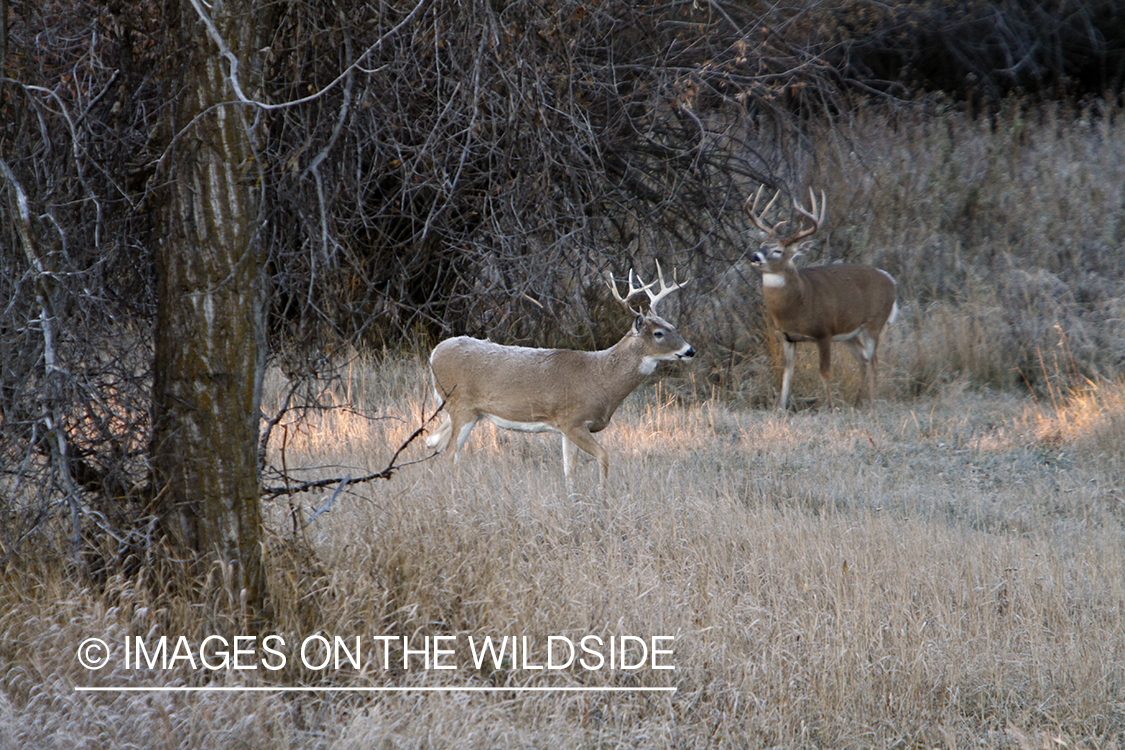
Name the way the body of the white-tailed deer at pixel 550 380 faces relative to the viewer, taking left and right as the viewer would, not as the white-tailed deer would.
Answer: facing to the right of the viewer

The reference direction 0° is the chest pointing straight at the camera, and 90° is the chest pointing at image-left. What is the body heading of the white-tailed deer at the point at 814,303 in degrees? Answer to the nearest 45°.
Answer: approximately 45°

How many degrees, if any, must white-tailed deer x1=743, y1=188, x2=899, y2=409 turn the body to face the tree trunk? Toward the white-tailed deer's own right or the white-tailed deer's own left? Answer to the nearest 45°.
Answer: approximately 45° to the white-tailed deer's own left

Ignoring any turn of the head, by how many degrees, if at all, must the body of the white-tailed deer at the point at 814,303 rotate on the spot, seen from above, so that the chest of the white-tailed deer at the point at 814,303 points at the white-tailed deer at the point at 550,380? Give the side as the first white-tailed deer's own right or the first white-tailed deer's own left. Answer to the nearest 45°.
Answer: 0° — it already faces it

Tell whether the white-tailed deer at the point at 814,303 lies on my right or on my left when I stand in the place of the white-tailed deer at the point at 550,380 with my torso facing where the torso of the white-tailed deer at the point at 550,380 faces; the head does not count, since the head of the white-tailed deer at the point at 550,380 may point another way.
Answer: on my left

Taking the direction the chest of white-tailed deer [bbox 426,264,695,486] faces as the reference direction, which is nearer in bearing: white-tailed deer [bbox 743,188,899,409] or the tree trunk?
the white-tailed deer

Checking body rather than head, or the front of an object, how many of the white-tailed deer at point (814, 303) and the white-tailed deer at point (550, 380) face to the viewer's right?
1
